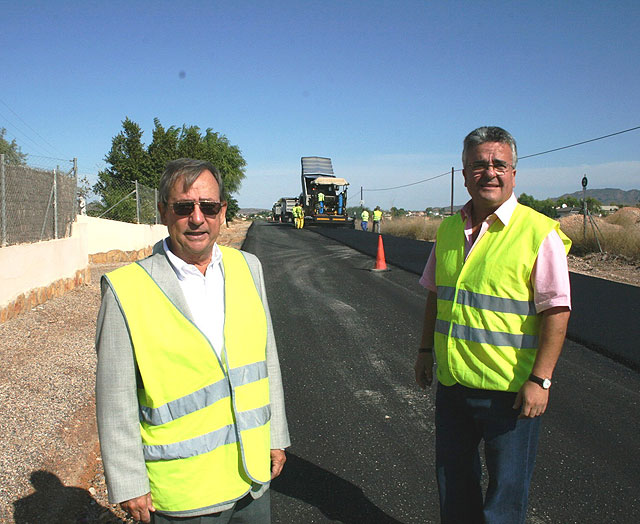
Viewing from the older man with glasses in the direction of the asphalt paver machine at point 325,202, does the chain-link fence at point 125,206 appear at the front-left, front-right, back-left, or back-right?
front-left

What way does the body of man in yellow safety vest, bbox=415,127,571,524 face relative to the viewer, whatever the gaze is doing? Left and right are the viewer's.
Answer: facing the viewer and to the left of the viewer

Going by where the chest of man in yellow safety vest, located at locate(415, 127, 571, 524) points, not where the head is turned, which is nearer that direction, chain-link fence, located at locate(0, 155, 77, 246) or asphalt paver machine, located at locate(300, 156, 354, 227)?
the chain-link fence

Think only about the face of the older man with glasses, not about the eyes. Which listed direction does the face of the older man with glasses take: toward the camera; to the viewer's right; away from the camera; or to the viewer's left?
toward the camera

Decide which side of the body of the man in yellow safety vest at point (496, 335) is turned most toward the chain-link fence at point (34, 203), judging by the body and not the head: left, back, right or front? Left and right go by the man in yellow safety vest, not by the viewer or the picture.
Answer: right

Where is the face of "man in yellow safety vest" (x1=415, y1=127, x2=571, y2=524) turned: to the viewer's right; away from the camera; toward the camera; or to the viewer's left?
toward the camera

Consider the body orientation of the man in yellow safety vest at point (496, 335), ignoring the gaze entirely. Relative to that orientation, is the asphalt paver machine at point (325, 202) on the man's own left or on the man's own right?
on the man's own right

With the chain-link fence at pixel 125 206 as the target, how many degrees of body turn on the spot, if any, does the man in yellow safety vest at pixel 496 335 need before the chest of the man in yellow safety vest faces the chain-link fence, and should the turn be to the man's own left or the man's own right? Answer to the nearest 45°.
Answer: approximately 90° to the man's own right

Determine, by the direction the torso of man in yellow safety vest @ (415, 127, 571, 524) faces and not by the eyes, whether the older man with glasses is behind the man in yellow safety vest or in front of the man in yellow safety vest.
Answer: in front
